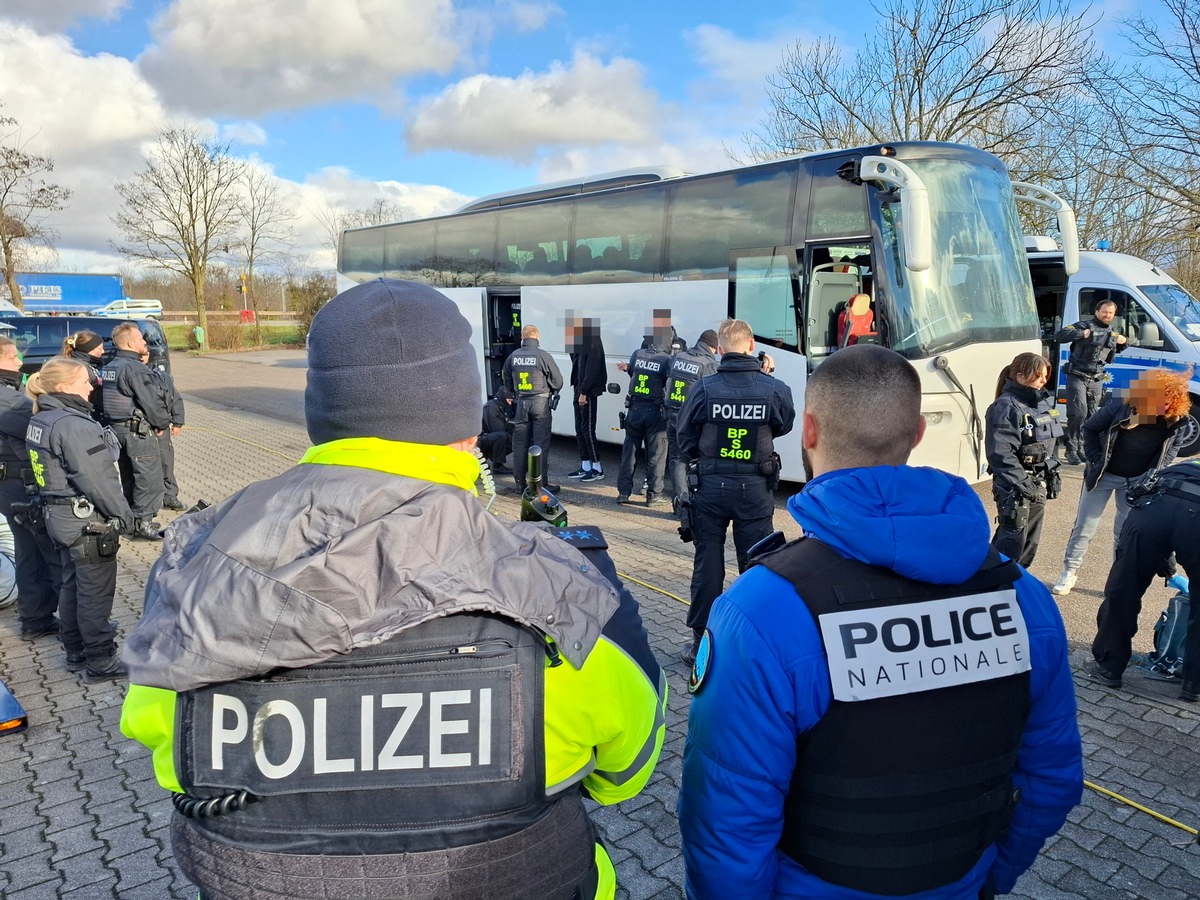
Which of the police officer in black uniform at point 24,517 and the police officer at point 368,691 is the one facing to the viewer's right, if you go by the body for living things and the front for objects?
the police officer in black uniform

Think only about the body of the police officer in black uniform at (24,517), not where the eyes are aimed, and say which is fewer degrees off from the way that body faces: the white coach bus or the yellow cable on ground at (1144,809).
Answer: the white coach bus

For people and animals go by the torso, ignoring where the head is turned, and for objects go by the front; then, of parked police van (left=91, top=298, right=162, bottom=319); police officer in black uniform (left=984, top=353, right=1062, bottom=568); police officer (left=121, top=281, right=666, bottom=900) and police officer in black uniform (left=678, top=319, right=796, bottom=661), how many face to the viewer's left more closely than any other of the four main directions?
1

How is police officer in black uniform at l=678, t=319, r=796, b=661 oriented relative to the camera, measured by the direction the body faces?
away from the camera

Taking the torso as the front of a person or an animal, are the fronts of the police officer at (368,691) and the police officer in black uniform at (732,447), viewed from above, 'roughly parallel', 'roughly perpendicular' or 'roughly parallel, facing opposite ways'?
roughly parallel

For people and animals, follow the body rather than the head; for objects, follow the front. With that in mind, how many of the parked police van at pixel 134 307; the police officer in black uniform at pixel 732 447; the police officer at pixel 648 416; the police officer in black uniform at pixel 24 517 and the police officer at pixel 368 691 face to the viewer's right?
1

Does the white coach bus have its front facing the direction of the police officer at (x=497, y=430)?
no

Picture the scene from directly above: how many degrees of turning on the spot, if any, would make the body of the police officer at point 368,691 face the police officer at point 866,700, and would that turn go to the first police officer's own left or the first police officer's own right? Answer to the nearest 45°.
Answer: approximately 90° to the first police officer's own right

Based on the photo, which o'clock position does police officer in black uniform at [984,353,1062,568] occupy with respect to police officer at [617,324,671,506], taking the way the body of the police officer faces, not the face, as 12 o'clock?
The police officer in black uniform is roughly at 5 o'clock from the police officer.

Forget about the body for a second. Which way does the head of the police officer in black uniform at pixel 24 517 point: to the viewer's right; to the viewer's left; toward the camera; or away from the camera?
to the viewer's right

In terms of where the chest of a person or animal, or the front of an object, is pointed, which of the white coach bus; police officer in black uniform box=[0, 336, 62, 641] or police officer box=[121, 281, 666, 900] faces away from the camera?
the police officer

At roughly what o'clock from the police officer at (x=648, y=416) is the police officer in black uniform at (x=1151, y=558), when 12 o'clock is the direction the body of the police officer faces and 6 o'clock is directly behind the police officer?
The police officer in black uniform is roughly at 5 o'clock from the police officer.

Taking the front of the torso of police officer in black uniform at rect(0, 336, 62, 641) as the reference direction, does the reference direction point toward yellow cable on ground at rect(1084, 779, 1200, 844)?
no

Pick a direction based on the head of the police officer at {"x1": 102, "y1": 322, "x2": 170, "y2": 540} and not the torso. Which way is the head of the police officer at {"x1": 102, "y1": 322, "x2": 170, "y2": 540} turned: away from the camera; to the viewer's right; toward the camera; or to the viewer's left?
to the viewer's right

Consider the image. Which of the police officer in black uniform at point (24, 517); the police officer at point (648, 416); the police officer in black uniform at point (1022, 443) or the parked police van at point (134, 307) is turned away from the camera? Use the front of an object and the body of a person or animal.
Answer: the police officer

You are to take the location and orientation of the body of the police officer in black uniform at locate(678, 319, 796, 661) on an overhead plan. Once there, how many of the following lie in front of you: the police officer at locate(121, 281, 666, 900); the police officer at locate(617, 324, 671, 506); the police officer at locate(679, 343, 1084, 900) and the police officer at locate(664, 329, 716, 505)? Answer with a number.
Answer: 2

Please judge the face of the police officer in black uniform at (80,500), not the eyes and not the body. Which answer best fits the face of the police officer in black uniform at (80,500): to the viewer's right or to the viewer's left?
to the viewer's right

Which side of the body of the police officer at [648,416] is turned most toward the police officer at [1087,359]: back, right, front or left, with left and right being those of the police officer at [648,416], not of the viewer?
right
